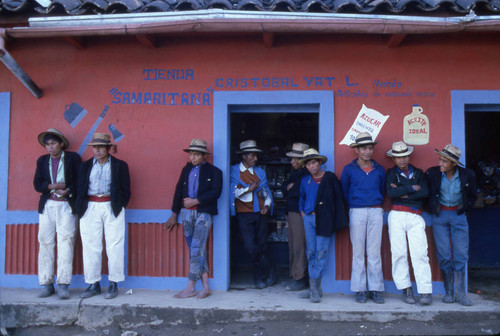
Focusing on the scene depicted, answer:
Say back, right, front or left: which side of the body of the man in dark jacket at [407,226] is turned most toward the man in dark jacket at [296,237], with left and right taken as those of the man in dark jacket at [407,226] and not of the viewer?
right

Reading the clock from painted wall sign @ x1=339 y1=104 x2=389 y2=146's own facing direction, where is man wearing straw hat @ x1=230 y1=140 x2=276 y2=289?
The man wearing straw hat is roughly at 3 o'clock from the painted wall sign.

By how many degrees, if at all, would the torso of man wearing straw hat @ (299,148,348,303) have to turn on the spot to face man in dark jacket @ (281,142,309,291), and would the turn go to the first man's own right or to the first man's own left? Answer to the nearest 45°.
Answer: approximately 90° to the first man's own right

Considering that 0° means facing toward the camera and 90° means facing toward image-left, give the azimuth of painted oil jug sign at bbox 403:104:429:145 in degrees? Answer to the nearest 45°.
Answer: approximately 0°
